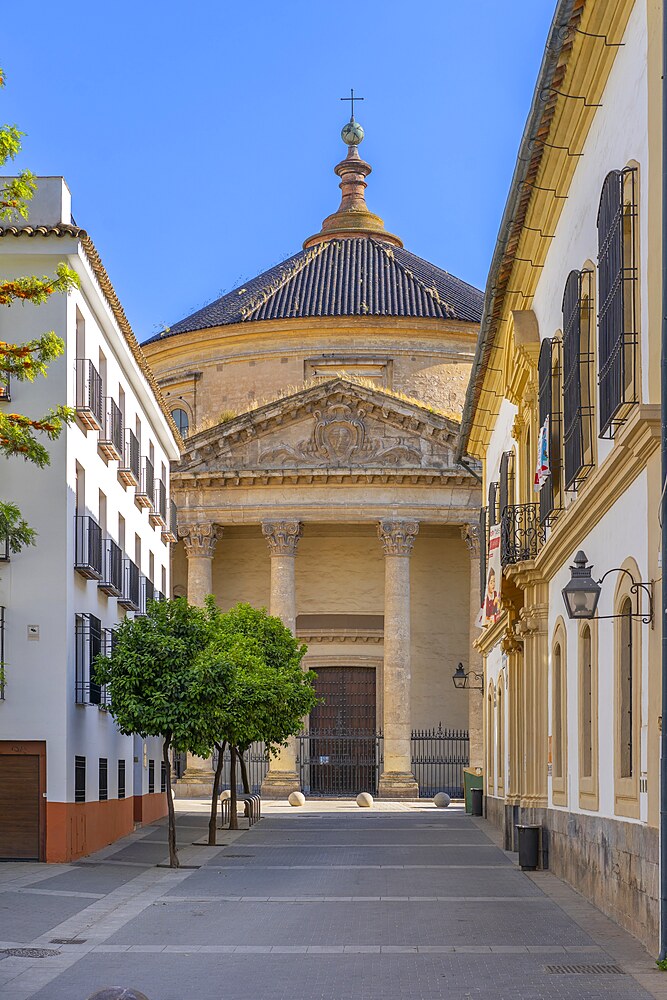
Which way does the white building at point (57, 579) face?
to the viewer's right

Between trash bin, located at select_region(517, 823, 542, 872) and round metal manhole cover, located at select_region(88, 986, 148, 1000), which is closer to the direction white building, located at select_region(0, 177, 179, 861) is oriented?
the trash bin

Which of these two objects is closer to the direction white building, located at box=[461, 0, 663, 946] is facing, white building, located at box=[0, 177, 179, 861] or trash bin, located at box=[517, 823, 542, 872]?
the white building

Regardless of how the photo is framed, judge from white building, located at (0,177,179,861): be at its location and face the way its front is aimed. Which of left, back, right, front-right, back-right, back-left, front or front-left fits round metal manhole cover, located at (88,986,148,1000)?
right

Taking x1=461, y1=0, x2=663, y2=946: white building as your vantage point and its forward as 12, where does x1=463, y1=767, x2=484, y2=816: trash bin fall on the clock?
The trash bin is roughly at 3 o'clock from the white building.

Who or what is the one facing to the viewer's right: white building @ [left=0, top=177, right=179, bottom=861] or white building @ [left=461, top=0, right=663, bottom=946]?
white building @ [left=0, top=177, right=179, bottom=861]

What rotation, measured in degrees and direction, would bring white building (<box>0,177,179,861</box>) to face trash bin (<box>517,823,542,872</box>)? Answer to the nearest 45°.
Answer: approximately 45° to its right

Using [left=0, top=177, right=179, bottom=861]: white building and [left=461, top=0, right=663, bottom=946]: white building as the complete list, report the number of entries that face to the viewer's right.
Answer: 1

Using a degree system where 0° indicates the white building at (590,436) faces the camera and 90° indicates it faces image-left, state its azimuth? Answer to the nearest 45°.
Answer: approximately 90°

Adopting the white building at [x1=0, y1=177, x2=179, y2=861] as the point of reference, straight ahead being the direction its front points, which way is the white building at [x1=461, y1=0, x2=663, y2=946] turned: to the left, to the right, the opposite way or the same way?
the opposite way

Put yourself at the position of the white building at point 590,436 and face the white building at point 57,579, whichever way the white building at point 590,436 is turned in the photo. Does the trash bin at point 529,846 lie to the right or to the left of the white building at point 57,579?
right

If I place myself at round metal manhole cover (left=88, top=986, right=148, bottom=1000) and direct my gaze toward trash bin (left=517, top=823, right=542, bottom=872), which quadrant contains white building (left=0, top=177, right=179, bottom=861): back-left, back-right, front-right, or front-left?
front-left

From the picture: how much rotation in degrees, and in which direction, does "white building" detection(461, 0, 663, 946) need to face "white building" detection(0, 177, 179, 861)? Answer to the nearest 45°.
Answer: approximately 45° to its right
